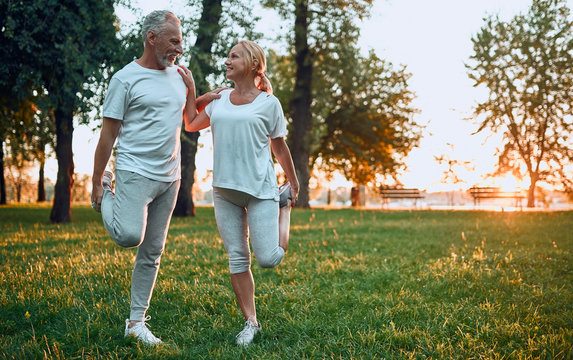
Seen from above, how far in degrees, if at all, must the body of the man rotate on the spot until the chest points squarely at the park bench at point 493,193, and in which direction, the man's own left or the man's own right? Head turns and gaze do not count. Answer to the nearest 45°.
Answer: approximately 90° to the man's own left

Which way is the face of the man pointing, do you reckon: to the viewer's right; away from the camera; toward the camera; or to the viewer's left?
to the viewer's right

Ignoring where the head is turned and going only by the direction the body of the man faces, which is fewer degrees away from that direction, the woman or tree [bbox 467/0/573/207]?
the woman

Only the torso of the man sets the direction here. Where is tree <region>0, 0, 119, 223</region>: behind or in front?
behind

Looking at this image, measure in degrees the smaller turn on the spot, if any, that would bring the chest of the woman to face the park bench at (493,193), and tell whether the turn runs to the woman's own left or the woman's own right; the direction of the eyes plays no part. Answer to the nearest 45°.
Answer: approximately 180°

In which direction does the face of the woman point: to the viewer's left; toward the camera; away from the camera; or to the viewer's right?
to the viewer's left

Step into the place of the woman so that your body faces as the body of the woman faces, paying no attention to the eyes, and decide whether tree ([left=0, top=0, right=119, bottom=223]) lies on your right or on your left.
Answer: on your right

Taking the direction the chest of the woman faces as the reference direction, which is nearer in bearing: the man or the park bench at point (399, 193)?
the man

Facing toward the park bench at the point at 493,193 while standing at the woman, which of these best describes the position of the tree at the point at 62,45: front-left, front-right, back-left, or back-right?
front-left

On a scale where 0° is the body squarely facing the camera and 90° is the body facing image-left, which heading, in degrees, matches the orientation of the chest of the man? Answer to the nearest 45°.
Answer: approximately 315°

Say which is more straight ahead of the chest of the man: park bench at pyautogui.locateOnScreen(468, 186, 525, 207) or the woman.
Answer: the woman

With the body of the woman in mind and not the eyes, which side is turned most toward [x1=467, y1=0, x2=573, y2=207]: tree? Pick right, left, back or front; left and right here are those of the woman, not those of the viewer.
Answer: back

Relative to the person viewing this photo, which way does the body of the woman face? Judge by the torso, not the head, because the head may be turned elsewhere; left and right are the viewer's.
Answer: facing the viewer and to the left of the viewer

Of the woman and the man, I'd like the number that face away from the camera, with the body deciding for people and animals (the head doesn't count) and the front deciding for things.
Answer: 0

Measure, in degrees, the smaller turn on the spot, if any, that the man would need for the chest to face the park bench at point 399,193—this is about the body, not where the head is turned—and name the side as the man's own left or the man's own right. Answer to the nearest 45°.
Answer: approximately 90° to the man's own left

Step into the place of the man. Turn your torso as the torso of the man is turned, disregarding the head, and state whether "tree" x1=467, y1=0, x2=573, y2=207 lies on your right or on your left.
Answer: on your left

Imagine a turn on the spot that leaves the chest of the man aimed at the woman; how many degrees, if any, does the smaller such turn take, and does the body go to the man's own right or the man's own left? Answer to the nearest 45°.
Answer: approximately 45° to the man's own left

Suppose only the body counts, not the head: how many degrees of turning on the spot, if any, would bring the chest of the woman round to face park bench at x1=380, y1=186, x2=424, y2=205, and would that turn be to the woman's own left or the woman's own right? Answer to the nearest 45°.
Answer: approximately 135° to the woman's own right
